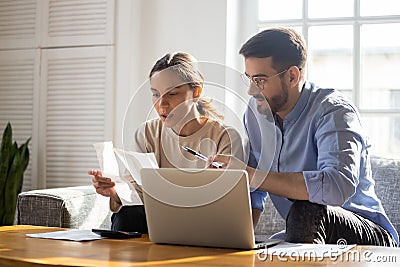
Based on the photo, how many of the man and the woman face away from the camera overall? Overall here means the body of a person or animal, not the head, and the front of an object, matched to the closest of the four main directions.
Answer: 0

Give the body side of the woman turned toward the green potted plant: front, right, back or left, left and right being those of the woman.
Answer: right

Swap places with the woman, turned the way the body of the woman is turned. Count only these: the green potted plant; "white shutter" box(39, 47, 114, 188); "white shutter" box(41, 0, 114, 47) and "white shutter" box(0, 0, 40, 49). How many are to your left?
0

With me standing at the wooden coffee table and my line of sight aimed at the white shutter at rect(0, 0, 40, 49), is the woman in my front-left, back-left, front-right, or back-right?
front-right

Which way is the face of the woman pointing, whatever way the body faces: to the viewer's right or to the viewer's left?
to the viewer's left

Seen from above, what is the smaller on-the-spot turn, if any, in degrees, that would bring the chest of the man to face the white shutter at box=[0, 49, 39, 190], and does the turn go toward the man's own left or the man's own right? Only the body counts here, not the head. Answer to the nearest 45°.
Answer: approximately 90° to the man's own right

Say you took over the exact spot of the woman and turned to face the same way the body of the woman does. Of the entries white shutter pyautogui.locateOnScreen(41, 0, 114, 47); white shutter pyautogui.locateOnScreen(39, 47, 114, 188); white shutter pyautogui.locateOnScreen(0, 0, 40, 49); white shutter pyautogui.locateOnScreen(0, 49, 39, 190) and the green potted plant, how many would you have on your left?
0

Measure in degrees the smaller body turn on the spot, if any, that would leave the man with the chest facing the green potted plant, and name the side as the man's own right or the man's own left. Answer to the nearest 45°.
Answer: approximately 90° to the man's own right

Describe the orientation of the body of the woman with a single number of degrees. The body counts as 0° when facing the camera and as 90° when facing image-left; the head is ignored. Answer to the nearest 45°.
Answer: approximately 45°

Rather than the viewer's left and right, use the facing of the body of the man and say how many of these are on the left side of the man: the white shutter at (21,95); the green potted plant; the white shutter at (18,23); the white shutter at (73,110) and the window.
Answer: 0

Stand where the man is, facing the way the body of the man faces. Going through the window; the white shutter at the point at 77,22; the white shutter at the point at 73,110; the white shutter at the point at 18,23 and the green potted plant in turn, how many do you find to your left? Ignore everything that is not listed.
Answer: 0

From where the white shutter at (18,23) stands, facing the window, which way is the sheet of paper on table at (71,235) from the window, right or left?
right

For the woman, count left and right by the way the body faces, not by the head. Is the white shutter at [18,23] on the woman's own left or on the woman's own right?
on the woman's own right

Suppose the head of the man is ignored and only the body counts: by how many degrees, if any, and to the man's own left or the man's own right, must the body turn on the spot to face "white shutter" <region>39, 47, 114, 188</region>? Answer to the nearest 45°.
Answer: approximately 90° to the man's own right

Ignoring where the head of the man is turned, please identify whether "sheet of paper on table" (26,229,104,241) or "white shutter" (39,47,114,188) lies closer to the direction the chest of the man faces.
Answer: the sheet of paper on table

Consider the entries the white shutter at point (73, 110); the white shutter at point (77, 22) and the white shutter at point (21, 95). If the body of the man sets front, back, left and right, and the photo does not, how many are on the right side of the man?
3

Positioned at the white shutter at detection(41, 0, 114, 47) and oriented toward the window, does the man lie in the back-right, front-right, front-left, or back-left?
front-right

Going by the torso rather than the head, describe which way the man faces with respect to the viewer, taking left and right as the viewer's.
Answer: facing the viewer and to the left of the viewer
